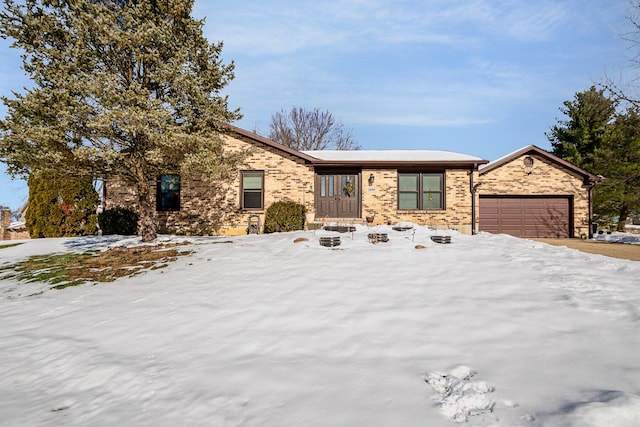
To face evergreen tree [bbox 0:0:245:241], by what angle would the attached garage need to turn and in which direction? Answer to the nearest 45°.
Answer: approximately 45° to its right

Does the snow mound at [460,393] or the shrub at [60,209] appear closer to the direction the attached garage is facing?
the snow mound

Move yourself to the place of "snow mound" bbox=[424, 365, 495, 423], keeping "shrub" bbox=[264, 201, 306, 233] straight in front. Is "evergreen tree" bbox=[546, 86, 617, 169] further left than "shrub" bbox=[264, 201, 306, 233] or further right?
right

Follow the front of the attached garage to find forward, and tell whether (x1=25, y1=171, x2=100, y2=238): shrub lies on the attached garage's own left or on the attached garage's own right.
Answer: on the attached garage's own right

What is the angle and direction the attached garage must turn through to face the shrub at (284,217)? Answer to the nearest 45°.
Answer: approximately 45° to its right

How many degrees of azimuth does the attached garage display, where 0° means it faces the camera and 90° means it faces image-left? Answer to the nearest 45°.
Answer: approximately 0°

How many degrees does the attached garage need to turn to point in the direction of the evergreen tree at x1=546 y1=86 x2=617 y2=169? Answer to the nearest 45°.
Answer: approximately 180°

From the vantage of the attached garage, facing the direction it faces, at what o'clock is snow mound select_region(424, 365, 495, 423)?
The snow mound is roughly at 12 o'clock from the attached garage.

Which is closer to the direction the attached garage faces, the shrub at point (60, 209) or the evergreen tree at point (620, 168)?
the shrub
